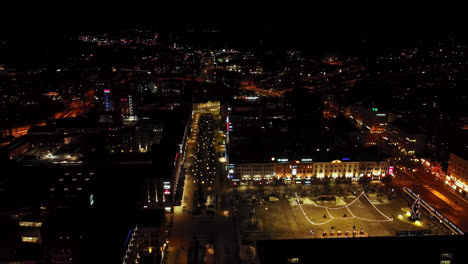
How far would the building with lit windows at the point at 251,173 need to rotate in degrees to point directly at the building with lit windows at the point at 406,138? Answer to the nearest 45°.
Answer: approximately 135° to its left

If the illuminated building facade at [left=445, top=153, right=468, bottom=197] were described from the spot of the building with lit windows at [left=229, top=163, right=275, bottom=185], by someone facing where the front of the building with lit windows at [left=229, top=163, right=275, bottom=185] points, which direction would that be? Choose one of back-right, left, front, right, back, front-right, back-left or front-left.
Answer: left

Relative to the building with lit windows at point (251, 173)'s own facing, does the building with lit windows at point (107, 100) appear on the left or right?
on its right

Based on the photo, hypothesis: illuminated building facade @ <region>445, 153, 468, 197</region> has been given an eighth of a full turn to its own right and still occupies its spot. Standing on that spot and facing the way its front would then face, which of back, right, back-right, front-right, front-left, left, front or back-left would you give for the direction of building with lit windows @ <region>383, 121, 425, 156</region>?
front-right

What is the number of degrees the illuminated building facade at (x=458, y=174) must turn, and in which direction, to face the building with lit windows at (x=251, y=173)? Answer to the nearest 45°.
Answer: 0° — it already faces it

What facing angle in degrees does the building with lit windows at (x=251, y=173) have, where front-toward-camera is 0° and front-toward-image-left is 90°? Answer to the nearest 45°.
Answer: approximately 0°

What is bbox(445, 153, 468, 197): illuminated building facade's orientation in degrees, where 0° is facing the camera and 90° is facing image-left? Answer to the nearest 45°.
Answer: approximately 45°
